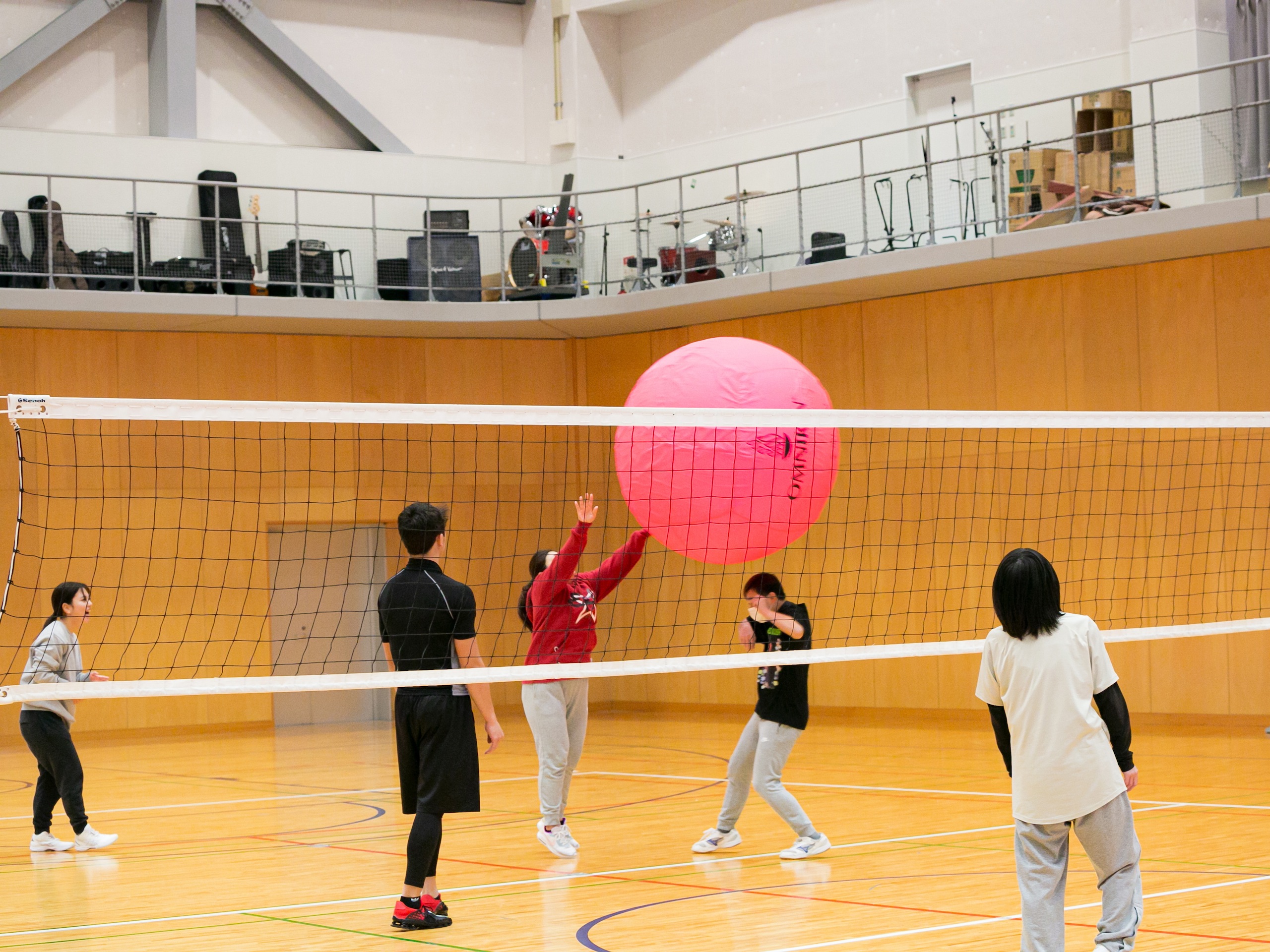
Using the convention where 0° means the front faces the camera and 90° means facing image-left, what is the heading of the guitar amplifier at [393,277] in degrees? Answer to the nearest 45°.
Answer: approximately 0°

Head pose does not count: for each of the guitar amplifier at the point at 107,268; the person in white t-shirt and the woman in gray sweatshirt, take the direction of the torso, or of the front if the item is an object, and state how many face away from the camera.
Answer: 1

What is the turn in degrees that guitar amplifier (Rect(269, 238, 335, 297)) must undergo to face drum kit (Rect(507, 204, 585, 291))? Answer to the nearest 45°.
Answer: approximately 90° to its left

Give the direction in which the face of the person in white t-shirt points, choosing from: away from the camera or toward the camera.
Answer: away from the camera

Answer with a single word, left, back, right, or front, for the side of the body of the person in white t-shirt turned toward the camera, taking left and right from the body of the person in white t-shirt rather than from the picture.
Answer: back

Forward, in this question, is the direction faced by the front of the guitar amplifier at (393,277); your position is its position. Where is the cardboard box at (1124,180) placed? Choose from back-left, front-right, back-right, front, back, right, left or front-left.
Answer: front-left

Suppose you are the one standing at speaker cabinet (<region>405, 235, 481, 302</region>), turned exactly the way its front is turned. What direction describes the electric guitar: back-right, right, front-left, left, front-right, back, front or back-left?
right

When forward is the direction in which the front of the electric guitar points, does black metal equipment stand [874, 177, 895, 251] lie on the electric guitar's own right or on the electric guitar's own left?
on the electric guitar's own left

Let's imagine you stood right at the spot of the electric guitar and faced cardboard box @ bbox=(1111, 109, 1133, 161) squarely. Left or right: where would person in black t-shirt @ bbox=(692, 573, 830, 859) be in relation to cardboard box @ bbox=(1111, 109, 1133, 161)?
right

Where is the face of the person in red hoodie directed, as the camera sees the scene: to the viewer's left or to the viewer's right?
to the viewer's right

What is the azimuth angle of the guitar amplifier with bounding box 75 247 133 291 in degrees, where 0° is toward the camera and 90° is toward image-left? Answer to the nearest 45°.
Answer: approximately 0°
